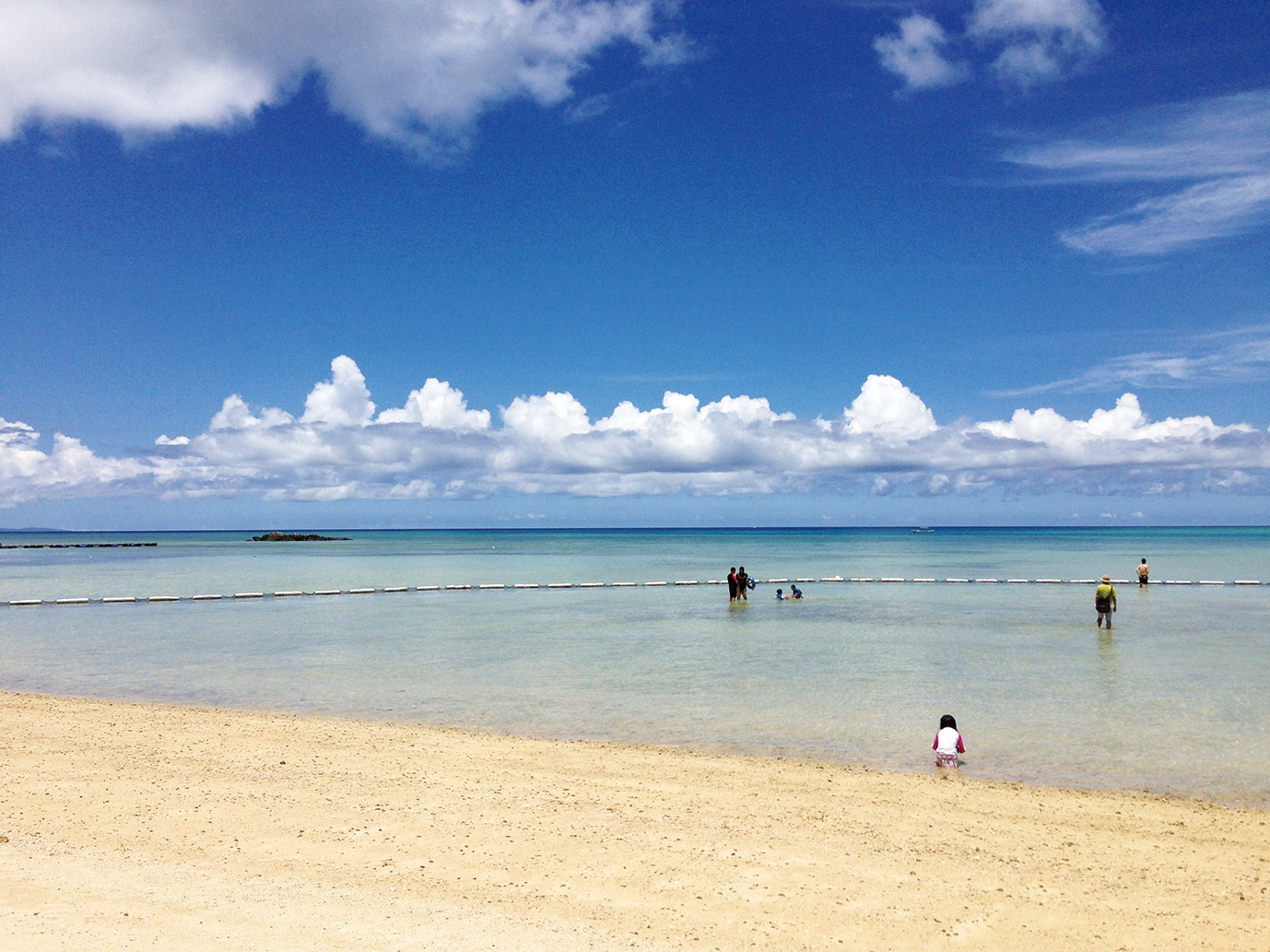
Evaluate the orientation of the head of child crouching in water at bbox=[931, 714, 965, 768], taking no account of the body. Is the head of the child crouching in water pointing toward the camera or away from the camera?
away from the camera

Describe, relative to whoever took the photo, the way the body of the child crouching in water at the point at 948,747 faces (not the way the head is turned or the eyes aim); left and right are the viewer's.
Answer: facing away from the viewer
